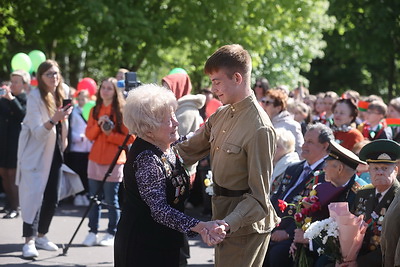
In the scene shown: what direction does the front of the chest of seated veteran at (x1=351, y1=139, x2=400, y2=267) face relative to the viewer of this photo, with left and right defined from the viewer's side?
facing the viewer

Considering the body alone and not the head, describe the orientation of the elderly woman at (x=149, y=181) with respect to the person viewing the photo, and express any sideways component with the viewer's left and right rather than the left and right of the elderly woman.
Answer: facing to the right of the viewer

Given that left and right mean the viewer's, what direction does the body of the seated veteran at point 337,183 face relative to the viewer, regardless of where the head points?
facing to the left of the viewer

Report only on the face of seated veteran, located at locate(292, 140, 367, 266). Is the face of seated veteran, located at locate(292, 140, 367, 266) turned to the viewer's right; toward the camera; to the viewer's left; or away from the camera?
to the viewer's left

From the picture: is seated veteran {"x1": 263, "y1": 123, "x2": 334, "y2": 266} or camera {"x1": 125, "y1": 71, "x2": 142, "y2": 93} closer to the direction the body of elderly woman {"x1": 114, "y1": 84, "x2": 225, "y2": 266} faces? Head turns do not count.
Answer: the seated veteran

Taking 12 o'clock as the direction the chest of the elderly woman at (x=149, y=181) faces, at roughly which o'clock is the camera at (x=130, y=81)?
The camera is roughly at 9 o'clock from the elderly woman.

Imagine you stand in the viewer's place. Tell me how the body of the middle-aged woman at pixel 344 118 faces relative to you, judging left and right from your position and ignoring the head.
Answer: facing the viewer and to the left of the viewer

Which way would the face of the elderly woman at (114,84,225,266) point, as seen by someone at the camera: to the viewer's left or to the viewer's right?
to the viewer's right

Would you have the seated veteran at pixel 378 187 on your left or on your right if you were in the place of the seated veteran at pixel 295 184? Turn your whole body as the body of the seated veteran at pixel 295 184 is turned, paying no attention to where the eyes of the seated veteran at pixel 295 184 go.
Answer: on your left

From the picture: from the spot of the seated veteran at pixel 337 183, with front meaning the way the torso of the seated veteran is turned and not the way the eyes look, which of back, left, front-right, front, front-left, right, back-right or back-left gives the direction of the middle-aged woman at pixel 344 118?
right
